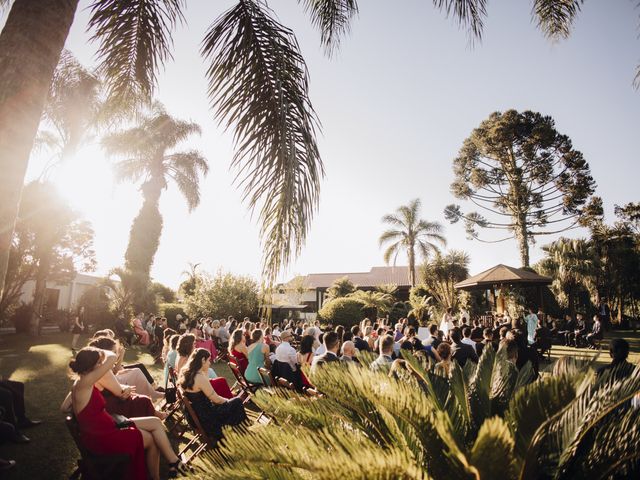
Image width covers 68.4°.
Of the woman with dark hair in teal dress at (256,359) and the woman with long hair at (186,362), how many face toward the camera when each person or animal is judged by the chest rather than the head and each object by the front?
0

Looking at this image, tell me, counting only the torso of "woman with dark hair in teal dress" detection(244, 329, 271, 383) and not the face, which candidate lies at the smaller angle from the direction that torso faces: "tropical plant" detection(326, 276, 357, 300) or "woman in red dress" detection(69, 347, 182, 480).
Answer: the tropical plant

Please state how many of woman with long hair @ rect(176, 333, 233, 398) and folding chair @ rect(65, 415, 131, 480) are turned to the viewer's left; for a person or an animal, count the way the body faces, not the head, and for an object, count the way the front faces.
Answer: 0

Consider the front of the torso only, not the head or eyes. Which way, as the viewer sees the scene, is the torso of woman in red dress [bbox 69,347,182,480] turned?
to the viewer's right

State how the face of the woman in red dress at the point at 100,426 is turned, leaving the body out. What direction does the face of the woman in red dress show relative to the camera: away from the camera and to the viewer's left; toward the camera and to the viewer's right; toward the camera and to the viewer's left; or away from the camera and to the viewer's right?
away from the camera and to the viewer's right

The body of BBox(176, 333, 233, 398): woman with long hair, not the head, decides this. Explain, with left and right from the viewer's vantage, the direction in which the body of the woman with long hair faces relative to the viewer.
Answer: facing away from the viewer and to the right of the viewer

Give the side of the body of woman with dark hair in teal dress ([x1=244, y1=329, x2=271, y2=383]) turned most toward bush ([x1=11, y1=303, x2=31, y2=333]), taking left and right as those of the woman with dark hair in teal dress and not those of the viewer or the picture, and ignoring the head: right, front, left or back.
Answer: left

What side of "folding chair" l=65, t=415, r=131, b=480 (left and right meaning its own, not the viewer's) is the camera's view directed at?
right

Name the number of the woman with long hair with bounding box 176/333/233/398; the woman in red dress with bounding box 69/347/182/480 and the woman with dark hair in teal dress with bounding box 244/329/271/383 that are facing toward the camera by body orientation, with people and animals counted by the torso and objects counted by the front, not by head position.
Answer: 0

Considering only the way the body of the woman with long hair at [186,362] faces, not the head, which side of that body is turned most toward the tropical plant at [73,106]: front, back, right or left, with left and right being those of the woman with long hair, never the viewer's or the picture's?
left

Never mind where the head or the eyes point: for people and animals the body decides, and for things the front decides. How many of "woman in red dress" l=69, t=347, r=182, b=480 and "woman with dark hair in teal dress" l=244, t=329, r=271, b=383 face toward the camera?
0

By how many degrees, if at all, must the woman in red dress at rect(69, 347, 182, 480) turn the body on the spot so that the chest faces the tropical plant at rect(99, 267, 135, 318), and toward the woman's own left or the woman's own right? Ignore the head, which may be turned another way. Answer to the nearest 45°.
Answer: approximately 90° to the woman's own left

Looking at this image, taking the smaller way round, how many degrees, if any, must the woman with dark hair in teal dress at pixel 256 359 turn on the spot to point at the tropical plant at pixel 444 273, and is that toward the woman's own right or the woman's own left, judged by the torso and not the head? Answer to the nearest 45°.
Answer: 0° — they already face it

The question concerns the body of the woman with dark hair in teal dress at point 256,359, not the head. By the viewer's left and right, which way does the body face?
facing away from the viewer and to the right of the viewer

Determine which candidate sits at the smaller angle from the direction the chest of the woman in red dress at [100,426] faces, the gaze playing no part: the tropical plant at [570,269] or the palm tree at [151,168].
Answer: the tropical plant
